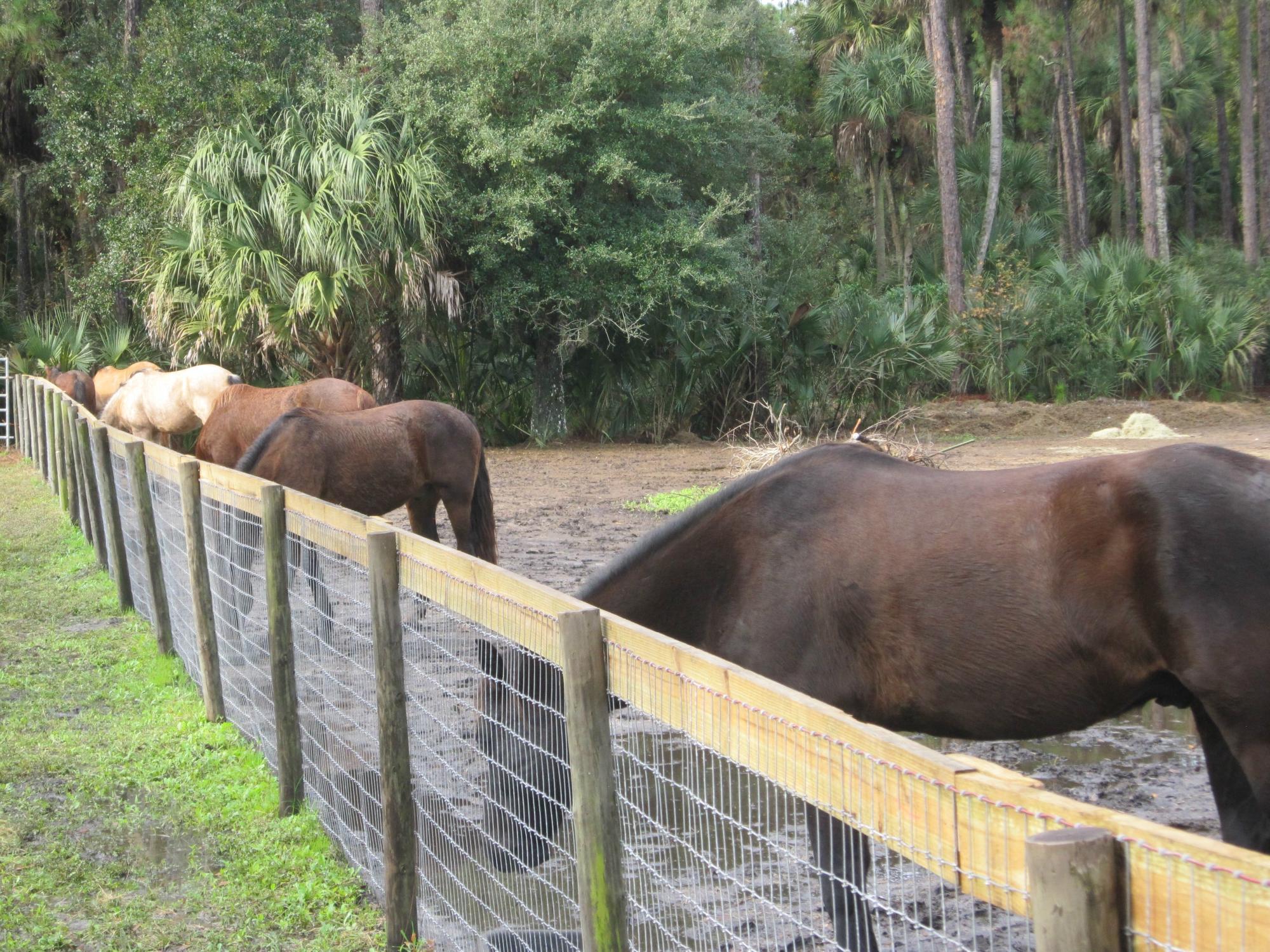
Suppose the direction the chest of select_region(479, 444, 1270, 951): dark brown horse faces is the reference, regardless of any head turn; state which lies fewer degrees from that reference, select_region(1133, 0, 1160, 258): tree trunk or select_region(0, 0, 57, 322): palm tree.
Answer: the palm tree

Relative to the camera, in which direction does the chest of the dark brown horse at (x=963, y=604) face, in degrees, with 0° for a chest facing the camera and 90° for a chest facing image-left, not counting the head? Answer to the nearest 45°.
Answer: approximately 90°

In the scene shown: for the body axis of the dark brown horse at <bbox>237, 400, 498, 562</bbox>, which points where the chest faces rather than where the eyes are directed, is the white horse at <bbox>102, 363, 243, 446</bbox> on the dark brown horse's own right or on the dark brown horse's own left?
on the dark brown horse's own right

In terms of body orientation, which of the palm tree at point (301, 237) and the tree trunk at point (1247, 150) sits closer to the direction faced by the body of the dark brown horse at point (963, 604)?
the palm tree

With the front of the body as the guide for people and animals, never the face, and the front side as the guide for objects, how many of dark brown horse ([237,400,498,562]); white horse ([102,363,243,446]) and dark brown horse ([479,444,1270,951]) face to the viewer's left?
3

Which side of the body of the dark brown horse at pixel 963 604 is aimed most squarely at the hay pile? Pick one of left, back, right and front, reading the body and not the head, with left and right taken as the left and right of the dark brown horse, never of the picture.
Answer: right

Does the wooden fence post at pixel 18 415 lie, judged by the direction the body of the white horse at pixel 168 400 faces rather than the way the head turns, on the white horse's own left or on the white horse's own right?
on the white horse's own right

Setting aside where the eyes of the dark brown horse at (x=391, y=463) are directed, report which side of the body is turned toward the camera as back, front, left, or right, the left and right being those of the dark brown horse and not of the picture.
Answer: left

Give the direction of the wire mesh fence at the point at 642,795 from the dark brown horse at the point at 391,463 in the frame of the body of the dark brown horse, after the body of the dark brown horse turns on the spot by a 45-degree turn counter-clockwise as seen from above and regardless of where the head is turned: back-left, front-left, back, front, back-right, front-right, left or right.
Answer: front-left

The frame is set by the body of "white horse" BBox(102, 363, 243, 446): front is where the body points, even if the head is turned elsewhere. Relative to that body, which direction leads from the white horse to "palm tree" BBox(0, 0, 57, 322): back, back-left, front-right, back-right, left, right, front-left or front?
right

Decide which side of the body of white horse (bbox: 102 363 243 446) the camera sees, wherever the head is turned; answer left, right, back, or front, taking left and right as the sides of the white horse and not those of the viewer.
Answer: left

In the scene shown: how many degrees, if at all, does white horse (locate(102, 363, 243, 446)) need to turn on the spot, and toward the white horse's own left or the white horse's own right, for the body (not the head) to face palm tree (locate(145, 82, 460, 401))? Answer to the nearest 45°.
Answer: approximately 135° to the white horse's own right
